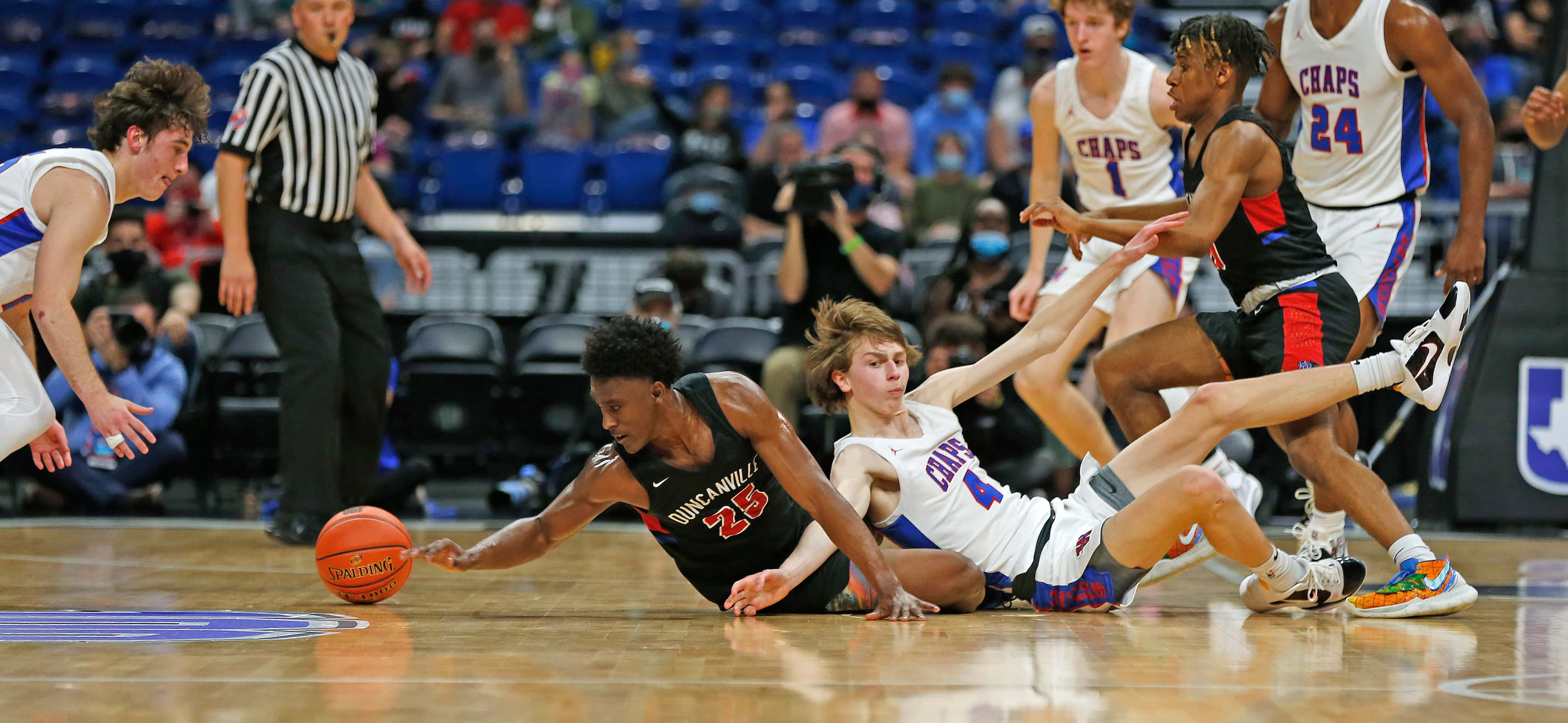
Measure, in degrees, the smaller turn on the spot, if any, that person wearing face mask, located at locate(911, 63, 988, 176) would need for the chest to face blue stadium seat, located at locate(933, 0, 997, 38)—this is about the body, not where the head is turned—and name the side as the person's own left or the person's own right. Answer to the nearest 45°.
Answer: approximately 180°

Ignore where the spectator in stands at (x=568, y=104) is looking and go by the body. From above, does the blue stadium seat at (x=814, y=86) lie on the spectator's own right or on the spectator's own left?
on the spectator's own left

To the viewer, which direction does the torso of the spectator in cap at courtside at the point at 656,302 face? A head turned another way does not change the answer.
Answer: toward the camera

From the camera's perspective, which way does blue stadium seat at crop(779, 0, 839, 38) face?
toward the camera

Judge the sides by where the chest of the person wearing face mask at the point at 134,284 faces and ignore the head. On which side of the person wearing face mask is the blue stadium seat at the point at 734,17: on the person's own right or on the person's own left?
on the person's own left

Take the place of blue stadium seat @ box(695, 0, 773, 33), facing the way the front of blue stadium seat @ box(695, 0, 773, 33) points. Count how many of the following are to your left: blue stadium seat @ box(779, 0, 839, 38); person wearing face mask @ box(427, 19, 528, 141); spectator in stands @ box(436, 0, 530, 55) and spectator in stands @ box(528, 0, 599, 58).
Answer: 1

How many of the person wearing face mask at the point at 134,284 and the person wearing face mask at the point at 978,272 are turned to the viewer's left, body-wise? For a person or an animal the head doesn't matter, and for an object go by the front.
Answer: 0

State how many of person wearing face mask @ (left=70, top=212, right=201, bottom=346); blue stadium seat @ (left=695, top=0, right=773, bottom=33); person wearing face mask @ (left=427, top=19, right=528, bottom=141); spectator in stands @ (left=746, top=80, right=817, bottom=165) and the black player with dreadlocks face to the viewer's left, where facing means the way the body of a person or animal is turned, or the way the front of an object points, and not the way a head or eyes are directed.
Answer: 1

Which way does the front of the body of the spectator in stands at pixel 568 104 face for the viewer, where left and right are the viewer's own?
facing the viewer

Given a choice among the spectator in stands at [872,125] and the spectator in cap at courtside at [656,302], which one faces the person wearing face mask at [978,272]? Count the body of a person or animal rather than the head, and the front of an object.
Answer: the spectator in stands at [872,125]

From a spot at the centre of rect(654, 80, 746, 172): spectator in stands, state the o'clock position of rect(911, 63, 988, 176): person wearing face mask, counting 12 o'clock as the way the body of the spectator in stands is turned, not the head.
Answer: The person wearing face mask is roughly at 9 o'clock from the spectator in stands.

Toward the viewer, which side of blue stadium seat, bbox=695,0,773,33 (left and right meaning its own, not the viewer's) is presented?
front

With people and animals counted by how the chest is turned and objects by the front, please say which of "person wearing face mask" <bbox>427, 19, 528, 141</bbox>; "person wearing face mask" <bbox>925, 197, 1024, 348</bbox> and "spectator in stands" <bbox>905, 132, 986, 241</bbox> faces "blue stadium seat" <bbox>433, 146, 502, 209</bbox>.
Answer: "person wearing face mask" <bbox>427, 19, 528, 141</bbox>

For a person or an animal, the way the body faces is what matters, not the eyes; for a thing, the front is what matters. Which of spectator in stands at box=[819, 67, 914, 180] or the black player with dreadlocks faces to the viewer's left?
the black player with dreadlocks

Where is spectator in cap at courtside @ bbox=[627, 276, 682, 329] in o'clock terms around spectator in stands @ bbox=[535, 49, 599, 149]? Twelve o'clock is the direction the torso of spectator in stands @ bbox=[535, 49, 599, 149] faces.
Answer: spectator in cap at courtside @ bbox=[627, 276, 682, 329] is roughly at 12 o'clock from spectator in stands @ bbox=[535, 49, 599, 149].

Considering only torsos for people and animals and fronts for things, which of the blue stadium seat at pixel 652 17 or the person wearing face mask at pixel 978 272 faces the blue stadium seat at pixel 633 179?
the blue stadium seat at pixel 652 17
